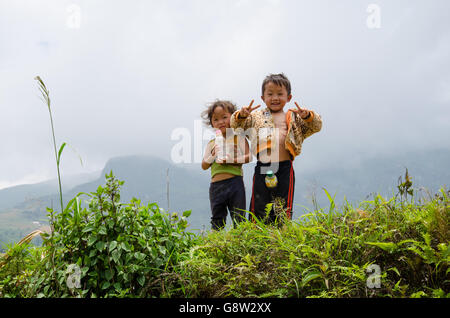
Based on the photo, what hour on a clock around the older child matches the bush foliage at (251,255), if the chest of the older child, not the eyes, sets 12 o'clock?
The bush foliage is roughly at 12 o'clock from the older child.

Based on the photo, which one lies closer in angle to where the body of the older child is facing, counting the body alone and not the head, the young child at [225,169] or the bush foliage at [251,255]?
the bush foliage

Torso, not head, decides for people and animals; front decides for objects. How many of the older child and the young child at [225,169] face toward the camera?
2

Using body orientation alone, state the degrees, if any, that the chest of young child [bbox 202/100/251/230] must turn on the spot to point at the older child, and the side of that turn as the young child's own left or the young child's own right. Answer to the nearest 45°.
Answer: approximately 45° to the young child's own left

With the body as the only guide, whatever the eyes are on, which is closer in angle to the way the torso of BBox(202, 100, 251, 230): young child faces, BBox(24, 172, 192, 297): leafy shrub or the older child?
the leafy shrub

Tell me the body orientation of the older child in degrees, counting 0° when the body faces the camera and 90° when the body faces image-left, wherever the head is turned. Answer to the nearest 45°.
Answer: approximately 0°

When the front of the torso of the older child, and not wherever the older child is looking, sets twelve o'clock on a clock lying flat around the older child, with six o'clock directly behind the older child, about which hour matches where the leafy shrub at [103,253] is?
The leafy shrub is roughly at 1 o'clock from the older child.

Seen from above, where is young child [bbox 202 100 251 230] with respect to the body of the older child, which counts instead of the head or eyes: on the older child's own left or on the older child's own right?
on the older child's own right

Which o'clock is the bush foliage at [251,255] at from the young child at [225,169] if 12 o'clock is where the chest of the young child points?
The bush foliage is roughly at 12 o'clock from the young child.
